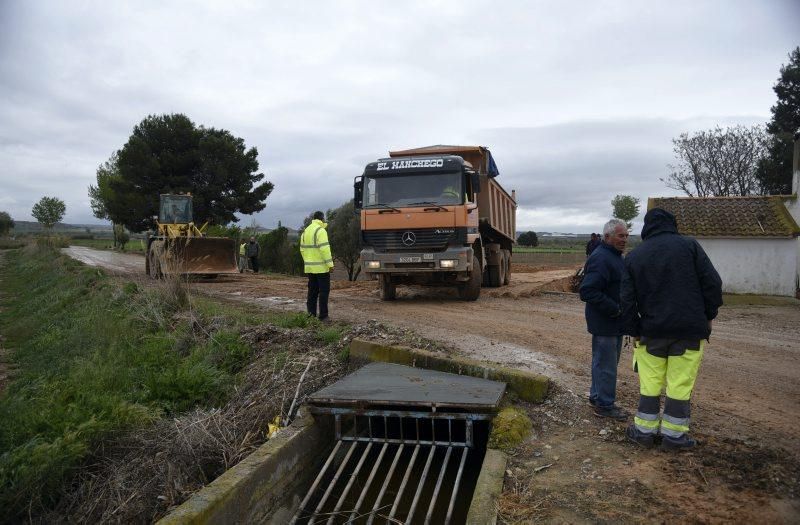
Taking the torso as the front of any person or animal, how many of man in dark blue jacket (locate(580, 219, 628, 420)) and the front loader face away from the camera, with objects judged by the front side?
0

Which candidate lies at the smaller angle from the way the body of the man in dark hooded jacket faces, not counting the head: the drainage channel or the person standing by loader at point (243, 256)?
the person standing by loader

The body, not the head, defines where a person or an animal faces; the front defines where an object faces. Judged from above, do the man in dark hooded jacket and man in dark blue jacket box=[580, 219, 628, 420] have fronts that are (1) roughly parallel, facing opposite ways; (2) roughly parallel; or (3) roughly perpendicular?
roughly perpendicular

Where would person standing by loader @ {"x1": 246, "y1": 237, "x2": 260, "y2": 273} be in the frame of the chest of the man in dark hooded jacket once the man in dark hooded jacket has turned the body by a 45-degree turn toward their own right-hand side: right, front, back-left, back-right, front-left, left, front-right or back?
left

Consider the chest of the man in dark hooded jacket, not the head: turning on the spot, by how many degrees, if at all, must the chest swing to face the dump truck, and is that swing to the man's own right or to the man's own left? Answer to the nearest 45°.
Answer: approximately 45° to the man's own left

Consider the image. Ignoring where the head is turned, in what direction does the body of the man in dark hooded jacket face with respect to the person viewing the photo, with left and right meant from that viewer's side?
facing away from the viewer

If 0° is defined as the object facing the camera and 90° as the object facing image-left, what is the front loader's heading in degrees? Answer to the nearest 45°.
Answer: approximately 315°

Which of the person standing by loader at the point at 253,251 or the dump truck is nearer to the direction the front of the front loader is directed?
the dump truck

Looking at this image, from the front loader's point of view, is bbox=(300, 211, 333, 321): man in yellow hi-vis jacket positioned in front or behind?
in front

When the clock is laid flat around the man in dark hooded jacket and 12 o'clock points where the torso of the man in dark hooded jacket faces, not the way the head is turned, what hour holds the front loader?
The front loader is roughly at 10 o'clock from the man in dark hooded jacket.
